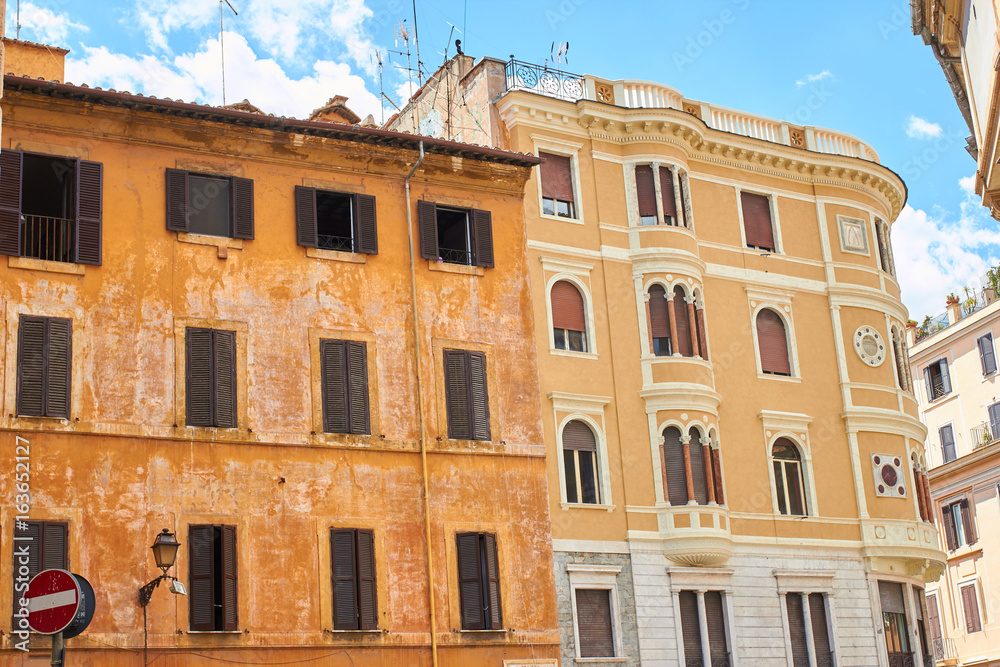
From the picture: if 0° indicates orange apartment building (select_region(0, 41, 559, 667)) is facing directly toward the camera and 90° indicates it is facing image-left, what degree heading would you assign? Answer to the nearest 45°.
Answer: approximately 0°

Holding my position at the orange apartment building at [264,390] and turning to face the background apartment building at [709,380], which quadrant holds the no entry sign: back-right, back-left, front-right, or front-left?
back-right

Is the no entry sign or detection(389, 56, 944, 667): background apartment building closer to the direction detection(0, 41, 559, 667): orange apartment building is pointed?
the no entry sign

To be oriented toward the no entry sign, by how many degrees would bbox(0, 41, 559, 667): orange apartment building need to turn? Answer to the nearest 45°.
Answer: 0° — it already faces it

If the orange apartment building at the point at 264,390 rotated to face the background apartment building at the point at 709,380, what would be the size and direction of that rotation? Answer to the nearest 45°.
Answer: approximately 135° to its left
